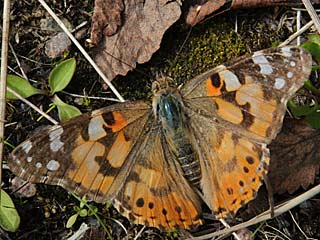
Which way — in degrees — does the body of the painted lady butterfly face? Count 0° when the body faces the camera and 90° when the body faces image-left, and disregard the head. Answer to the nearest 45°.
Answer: approximately 180°

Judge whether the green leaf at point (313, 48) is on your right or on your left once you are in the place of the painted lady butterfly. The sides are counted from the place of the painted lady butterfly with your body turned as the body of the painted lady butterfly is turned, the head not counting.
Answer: on your right

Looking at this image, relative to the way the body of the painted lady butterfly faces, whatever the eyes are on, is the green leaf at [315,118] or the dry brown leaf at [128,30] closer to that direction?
the dry brown leaf

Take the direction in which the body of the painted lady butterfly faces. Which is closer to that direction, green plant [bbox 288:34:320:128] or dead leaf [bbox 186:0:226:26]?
the dead leaf

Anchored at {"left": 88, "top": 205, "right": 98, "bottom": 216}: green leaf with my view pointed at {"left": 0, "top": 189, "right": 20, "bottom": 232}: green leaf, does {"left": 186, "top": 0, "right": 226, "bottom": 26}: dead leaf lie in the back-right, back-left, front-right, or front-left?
back-right

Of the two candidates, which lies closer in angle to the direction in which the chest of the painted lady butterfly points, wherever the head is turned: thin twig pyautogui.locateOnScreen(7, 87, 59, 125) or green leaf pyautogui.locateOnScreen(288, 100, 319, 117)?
the thin twig

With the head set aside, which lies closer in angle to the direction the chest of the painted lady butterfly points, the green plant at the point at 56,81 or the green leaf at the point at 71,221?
the green plant

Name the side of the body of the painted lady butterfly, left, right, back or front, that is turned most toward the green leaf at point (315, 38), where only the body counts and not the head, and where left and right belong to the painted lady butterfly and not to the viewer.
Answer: right

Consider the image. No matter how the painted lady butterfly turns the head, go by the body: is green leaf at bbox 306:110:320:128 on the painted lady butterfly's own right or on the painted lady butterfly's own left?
on the painted lady butterfly's own right

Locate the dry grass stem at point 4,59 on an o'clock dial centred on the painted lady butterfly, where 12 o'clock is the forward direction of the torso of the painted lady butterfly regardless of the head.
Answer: The dry grass stem is roughly at 11 o'clock from the painted lady butterfly.

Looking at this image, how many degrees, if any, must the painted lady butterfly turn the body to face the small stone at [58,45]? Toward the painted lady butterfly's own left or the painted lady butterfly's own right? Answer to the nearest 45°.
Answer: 0° — it already faces it
